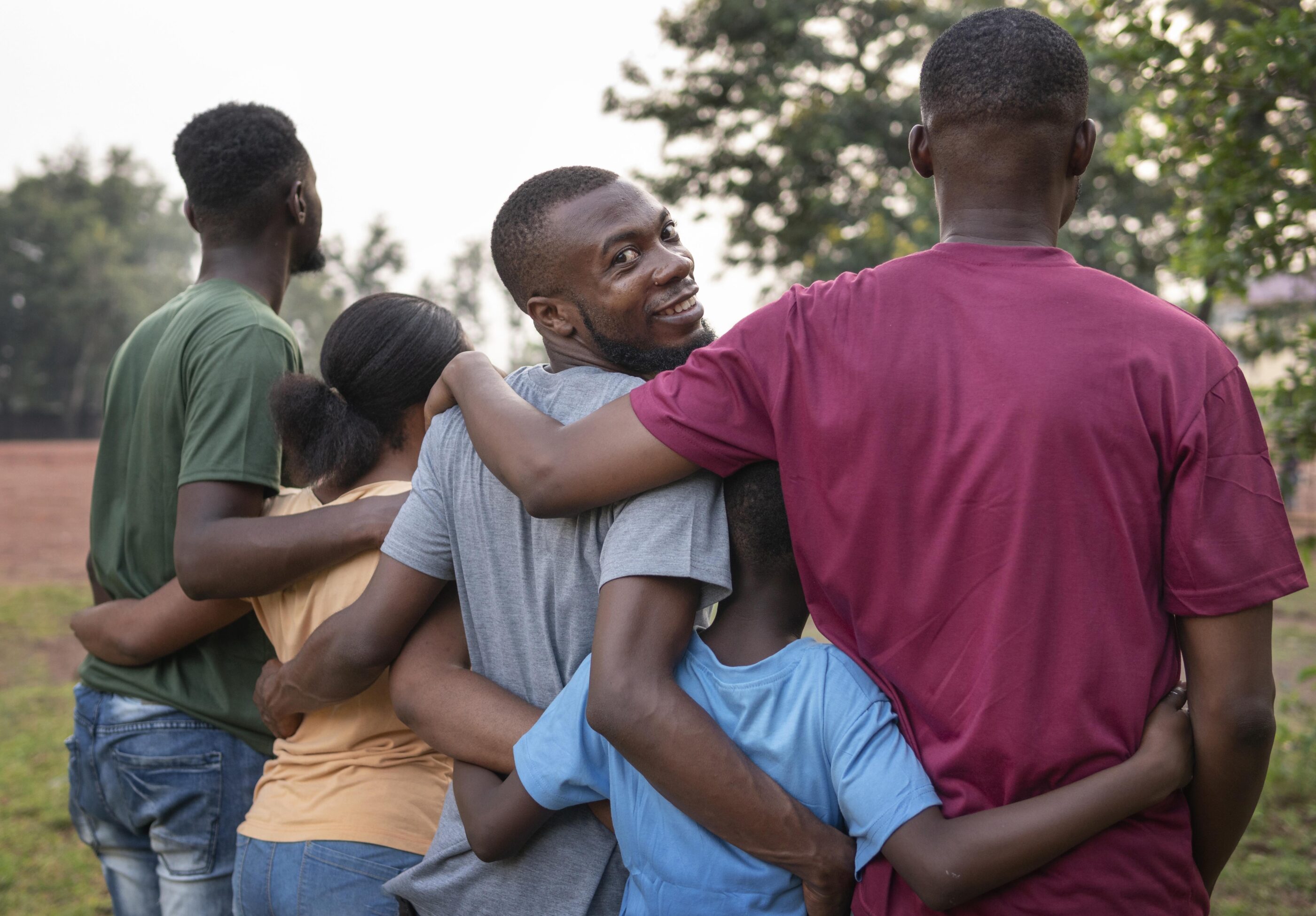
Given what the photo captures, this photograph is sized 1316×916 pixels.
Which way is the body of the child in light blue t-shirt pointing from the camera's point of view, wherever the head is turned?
away from the camera

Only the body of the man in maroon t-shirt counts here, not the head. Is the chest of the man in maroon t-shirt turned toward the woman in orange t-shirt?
no

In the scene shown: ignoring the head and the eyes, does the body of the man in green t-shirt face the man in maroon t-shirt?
no

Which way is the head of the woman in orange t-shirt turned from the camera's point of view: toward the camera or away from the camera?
away from the camera

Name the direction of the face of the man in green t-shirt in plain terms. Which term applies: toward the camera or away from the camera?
away from the camera

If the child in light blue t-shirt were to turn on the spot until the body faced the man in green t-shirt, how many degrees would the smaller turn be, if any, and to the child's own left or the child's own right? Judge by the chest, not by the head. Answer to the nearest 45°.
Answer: approximately 45° to the child's own left

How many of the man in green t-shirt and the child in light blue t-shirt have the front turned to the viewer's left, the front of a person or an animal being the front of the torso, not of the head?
0

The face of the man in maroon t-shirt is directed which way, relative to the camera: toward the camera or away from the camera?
away from the camera

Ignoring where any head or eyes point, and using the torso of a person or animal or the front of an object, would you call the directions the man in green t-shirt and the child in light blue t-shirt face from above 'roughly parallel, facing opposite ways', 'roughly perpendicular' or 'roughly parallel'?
roughly parallel

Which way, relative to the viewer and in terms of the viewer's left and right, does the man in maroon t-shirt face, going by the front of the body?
facing away from the viewer

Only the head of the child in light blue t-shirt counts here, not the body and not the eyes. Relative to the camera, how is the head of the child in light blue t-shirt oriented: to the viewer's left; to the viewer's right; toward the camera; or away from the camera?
away from the camera

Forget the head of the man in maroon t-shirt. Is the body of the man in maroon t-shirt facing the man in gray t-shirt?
no

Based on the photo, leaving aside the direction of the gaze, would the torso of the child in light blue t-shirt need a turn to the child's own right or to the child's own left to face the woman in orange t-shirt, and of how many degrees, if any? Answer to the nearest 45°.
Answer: approximately 45° to the child's own left

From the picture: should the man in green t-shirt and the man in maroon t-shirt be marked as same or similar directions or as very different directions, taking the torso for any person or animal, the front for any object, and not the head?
same or similar directions
